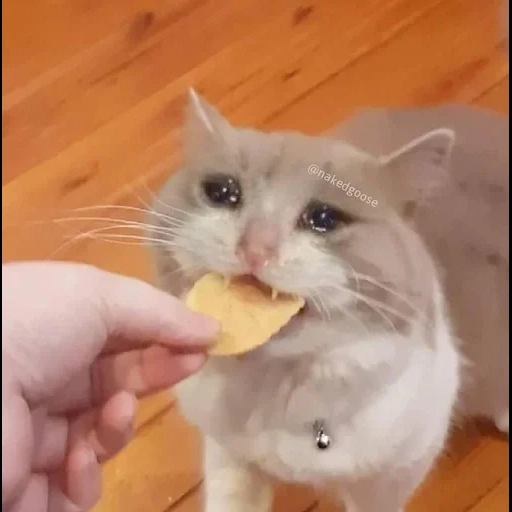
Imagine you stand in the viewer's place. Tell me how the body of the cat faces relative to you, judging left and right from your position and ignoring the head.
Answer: facing the viewer and to the left of the viewer
